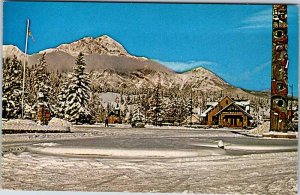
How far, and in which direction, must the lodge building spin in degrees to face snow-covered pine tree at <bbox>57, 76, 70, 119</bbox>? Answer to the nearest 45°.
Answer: approximately 90° to its right

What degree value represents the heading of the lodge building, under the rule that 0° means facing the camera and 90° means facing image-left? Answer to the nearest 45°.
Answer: approximately 0°

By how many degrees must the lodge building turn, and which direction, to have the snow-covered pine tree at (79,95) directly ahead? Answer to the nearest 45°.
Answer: approximately 90° to its right

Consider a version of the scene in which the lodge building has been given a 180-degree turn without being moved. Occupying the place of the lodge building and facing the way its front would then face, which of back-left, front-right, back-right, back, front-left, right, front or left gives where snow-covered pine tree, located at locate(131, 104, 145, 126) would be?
left

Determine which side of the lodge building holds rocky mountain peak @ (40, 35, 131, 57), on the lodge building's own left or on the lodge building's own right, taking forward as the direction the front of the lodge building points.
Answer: on the lodge building's own right

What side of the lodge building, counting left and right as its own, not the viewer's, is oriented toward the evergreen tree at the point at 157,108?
right

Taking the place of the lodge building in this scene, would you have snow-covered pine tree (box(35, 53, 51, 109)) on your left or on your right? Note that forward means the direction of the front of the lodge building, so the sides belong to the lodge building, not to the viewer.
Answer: on your right
